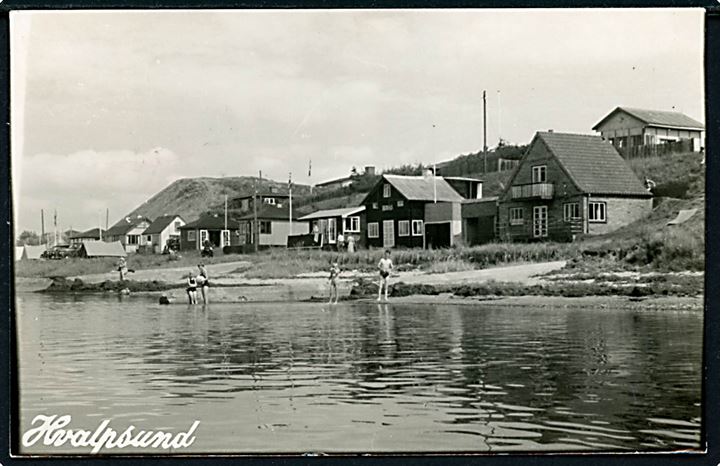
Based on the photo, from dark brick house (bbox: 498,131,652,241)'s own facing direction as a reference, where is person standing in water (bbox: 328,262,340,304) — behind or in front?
in front

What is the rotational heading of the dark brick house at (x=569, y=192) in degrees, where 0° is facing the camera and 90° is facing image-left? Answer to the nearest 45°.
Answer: approximately 45°

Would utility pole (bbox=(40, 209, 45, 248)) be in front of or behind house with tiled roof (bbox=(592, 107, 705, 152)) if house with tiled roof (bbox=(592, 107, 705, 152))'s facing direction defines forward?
in front

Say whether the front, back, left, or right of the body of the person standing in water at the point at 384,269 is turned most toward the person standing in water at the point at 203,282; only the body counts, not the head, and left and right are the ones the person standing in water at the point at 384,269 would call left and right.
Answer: right

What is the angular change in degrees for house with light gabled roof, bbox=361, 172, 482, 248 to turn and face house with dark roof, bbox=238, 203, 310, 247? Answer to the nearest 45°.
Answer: approximately 45° to its right

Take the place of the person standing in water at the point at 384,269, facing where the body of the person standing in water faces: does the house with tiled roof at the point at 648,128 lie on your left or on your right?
on your left
